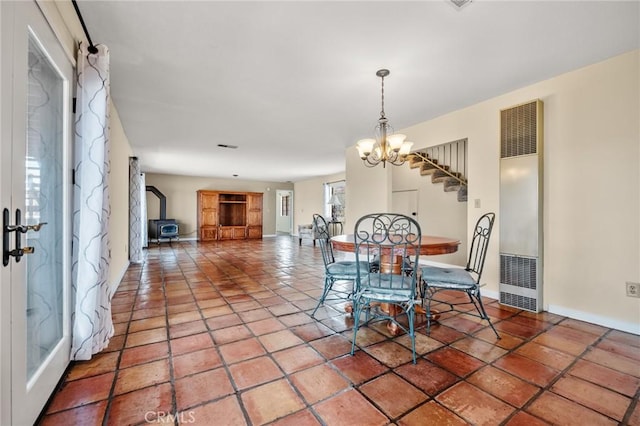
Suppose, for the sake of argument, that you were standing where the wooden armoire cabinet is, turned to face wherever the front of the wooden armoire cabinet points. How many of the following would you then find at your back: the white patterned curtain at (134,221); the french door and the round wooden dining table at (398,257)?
0

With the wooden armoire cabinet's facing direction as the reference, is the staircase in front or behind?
in front

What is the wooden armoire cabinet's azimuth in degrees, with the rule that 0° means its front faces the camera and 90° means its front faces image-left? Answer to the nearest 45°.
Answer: approximately 0°

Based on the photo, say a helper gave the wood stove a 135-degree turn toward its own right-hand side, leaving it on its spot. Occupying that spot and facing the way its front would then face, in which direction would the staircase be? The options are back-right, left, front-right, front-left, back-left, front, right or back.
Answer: back-left

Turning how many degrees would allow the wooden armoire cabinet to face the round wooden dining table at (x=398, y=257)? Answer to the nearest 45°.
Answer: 0° — it already faces it

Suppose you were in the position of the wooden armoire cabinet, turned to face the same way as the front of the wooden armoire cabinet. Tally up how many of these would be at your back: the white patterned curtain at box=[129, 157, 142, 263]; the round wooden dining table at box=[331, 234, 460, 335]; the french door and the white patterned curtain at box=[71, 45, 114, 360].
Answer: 0

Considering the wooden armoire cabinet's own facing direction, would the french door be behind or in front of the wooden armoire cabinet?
in front

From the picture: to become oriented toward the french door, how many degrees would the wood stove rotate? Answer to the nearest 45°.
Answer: approximately 45° to its right

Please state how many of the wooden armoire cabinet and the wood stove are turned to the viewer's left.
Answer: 0

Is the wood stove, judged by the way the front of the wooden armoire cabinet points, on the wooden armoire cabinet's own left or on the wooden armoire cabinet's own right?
on the wooden armoire cabinet's own right

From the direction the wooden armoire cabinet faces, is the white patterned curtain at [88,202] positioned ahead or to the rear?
ahead

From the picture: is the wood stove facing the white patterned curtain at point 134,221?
no

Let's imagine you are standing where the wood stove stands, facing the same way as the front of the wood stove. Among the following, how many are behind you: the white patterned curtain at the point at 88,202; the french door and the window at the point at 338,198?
0

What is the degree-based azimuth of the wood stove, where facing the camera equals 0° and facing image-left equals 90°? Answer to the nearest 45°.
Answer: approximately 315°
